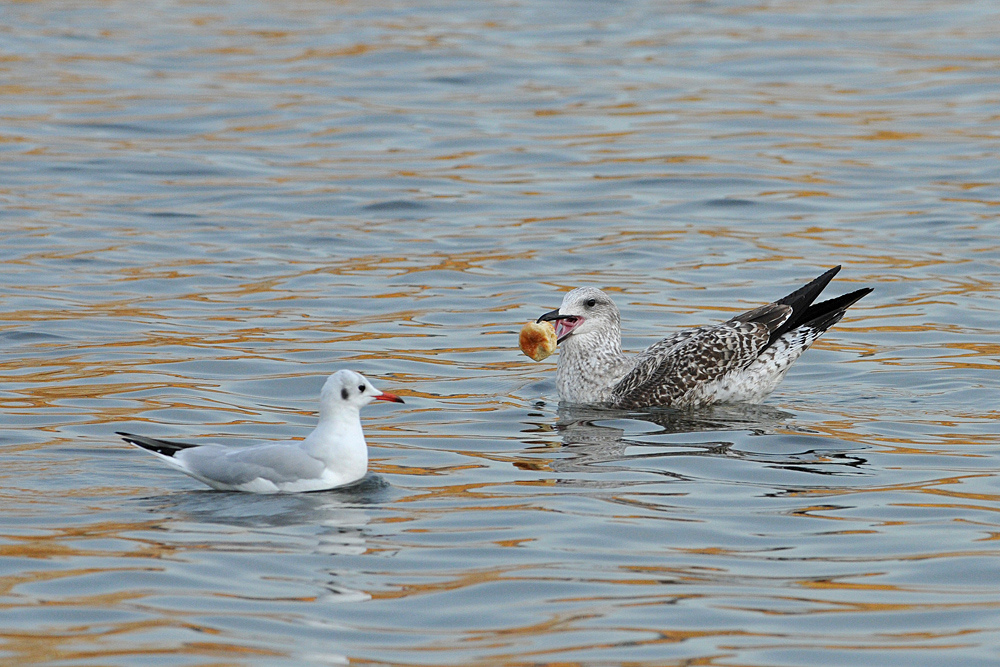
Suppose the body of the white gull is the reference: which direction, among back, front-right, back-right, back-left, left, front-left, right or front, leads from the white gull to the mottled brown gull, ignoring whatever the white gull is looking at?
front-left

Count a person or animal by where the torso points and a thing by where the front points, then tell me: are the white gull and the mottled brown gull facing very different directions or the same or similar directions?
very different directions

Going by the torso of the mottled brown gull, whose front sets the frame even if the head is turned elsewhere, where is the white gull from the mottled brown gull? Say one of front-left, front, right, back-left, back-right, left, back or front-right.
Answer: front-left

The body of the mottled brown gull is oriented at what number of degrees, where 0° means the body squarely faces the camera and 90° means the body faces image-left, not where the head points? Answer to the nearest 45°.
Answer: approximately 90°

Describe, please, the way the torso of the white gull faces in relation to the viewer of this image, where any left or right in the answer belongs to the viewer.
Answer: facing to the right of the viewer

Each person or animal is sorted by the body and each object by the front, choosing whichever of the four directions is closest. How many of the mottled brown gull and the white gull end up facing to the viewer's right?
1
